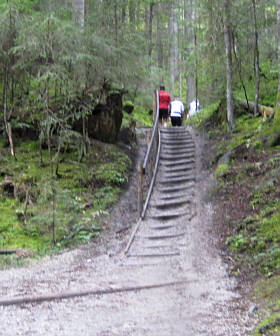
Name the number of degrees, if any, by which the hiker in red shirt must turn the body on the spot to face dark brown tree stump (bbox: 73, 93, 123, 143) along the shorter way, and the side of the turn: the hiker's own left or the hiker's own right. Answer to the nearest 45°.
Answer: approximately 135° to the hiker's own left

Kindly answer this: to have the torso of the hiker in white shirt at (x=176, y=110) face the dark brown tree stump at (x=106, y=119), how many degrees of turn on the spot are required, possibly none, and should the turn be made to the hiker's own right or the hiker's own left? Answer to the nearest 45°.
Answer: approximately 135° to the hiker's own left

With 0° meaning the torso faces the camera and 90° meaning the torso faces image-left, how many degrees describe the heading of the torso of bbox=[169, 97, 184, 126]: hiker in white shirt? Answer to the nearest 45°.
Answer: approximately 180°

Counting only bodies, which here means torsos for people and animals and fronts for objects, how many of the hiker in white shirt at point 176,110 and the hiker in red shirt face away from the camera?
2

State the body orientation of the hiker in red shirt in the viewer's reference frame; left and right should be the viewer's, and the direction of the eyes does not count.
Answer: facing away from the viewer

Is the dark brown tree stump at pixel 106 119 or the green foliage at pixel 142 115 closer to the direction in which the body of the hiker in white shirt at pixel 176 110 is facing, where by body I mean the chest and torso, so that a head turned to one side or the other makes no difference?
the green foliage

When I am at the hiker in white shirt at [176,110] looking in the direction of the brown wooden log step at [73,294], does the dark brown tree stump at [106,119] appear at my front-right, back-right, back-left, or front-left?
front-right

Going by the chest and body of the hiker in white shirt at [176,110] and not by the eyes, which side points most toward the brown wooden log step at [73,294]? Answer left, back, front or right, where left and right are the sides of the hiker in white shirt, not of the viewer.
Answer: back

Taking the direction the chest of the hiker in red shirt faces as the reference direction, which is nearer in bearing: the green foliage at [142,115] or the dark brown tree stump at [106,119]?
the green foliage

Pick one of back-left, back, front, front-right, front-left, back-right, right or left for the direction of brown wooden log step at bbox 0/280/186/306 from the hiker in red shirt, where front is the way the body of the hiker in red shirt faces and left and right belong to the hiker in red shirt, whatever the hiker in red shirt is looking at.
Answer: back
